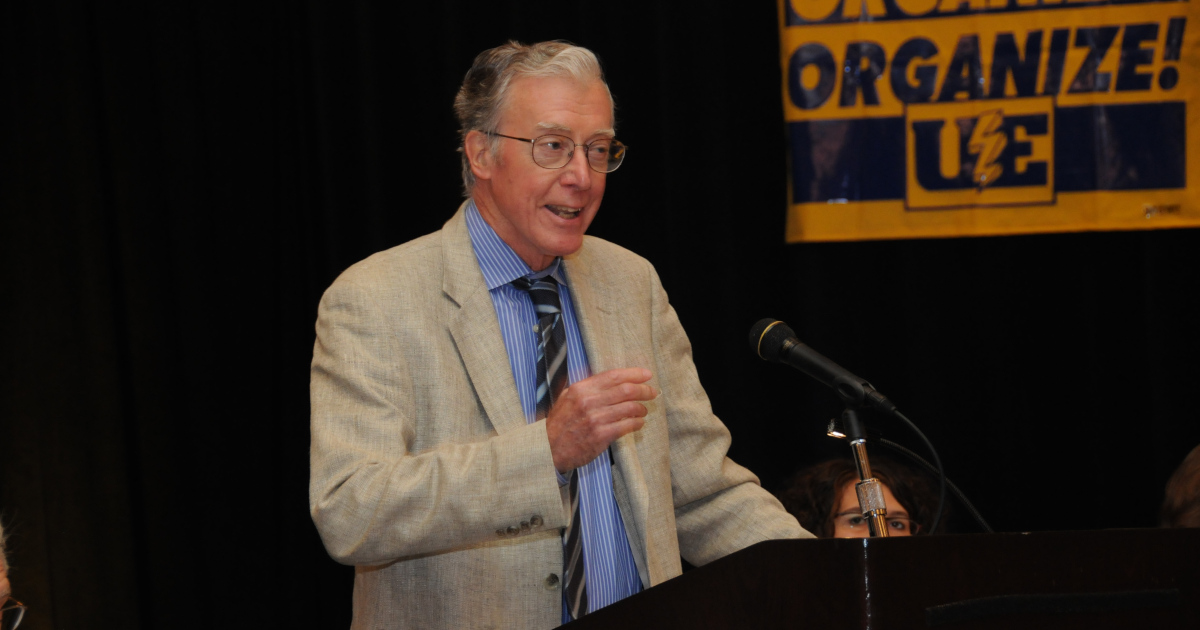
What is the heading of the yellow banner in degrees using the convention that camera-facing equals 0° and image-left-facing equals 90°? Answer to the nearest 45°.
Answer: approximately 0°

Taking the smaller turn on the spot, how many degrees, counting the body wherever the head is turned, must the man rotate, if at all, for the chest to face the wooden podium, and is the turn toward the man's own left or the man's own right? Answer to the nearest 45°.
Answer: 0° — they already face it

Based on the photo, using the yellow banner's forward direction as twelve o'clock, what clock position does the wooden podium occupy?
The wooden podium is roughly at 12 o'clock from the yellow banner.

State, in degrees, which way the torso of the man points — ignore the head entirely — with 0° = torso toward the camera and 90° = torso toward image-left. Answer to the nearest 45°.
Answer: approximately 315°

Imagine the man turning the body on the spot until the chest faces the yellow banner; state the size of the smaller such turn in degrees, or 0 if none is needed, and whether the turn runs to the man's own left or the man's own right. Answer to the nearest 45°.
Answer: approximately 90° to the man's own left

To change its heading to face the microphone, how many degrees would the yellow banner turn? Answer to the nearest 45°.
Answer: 0° — it already faces it

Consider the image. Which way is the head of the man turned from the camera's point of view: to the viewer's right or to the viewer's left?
to the viewer's right

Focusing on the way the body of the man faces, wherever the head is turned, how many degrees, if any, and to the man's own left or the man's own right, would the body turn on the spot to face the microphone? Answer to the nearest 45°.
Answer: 0° — they already face it
